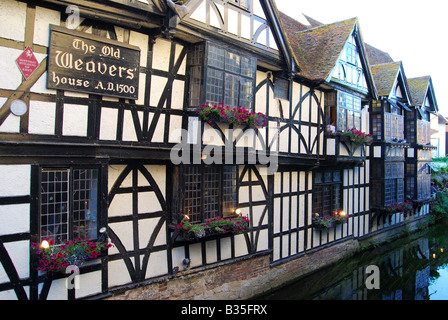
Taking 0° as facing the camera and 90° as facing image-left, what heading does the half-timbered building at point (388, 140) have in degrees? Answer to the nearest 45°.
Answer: approximately 315°

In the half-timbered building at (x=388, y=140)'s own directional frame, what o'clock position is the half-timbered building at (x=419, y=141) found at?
the half-timbered building at (x=419, y=141) is roughly at 8 o'clock from the half-timbered building at (x=388, y=140).

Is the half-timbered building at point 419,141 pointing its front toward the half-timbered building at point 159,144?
no

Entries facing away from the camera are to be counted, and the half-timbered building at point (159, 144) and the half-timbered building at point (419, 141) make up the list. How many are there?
0

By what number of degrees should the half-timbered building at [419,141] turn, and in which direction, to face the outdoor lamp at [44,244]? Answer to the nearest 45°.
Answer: approximately 45° to its right

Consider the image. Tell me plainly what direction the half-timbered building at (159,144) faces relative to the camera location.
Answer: facing the viewer and to the right of the viewer

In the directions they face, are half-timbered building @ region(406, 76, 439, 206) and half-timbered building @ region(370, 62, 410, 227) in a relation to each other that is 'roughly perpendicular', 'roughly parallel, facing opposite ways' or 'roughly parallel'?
roughly parallel

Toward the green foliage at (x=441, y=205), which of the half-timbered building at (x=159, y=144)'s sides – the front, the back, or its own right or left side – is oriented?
left

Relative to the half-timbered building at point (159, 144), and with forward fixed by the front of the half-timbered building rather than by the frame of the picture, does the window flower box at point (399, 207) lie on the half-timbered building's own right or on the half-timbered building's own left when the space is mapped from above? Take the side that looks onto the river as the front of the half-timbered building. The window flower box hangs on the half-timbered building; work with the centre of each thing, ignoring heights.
on the half-timbered building's own left
